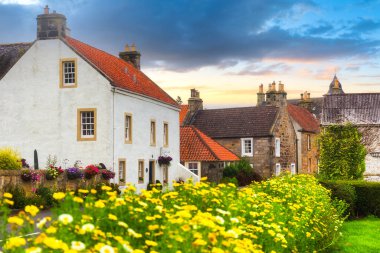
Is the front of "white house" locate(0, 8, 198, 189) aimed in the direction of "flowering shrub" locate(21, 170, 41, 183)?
no

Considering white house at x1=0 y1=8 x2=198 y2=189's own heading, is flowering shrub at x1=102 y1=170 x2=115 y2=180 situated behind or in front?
in front

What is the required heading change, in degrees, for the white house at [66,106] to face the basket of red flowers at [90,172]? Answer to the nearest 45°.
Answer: approximately 45° to its right

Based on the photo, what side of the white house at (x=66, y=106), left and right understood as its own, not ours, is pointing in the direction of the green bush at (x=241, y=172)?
left

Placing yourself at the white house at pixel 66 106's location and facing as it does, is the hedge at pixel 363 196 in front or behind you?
in front

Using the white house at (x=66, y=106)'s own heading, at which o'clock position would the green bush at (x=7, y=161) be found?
The green bush is roughly at 2 o'clock from the white house.

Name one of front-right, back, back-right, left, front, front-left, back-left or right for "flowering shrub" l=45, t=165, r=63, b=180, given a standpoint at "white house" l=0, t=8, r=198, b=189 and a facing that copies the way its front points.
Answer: front-right

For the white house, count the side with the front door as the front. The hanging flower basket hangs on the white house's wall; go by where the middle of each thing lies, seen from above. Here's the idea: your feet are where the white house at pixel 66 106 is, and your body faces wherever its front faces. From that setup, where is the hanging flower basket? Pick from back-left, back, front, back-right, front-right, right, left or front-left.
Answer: left

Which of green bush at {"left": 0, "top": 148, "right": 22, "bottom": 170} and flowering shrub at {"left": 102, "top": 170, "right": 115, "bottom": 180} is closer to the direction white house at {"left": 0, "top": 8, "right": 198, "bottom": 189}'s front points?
the flowering shrub

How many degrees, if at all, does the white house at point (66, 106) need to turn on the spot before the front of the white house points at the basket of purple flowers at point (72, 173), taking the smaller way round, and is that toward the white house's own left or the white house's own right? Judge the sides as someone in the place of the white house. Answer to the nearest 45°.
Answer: approximately 45° to the white house's own right

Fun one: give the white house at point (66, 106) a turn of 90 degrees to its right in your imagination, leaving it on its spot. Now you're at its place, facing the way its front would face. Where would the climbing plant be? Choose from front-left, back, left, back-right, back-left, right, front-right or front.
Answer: back-left

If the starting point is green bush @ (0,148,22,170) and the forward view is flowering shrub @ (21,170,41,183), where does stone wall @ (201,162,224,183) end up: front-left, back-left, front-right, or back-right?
front-left

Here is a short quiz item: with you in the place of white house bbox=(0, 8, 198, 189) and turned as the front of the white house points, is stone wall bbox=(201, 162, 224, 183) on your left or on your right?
on your left

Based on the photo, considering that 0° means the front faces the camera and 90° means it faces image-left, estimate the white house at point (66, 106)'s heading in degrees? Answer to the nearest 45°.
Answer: approximately 315°
